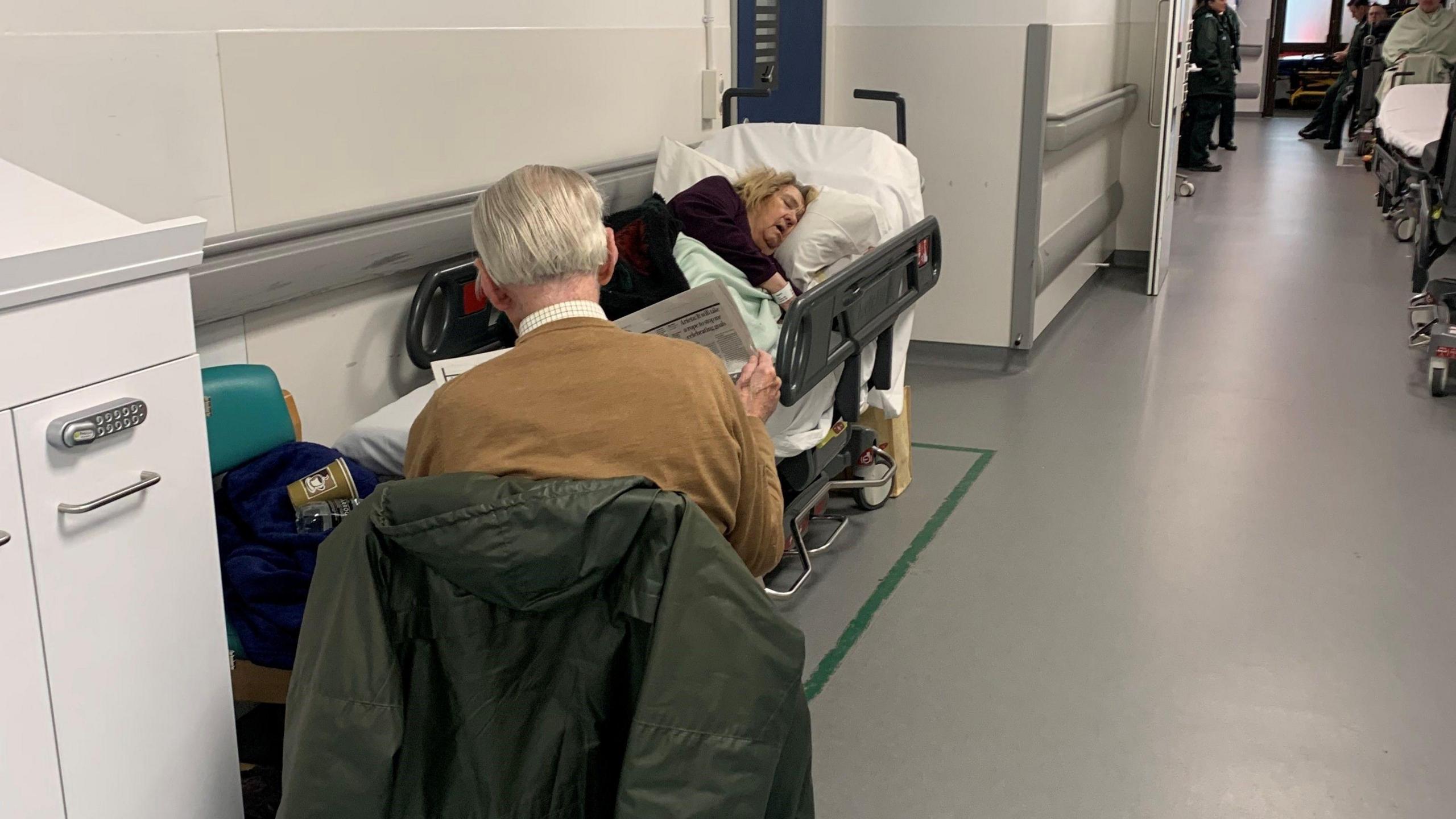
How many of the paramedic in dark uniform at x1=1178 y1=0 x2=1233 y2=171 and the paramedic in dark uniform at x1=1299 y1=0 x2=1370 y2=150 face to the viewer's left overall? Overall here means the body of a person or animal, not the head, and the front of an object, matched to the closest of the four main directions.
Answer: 1

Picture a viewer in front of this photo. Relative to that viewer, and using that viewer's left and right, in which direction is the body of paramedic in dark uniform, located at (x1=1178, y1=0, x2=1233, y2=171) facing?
facing to the right of the viewer

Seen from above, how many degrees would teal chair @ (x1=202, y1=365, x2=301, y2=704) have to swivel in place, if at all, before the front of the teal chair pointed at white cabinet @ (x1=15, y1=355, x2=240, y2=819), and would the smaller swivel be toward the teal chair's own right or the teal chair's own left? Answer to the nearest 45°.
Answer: approximately 45° to the teal chair's own right

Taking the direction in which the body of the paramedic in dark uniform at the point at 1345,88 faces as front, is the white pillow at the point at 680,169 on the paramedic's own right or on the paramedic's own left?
on the paramedic's own left

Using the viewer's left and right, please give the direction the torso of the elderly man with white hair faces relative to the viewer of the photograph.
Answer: facing away from the viewer

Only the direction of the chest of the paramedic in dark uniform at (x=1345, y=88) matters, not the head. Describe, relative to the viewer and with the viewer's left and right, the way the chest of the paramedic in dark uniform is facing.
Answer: facing to the left of the viewer

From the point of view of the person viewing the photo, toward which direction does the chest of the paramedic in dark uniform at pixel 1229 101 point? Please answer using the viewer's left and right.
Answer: facing to the right of the viewer

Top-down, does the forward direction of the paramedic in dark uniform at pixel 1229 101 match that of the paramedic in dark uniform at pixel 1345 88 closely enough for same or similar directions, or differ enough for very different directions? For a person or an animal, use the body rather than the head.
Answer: very different directions
